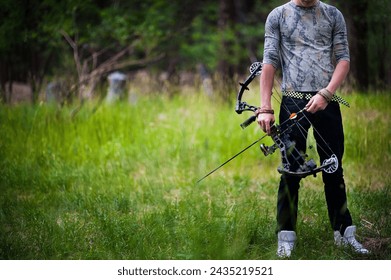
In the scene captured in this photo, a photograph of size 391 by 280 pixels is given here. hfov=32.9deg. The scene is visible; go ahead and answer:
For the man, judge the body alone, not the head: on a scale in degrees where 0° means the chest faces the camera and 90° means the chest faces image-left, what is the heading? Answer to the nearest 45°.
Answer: approximately 0°
